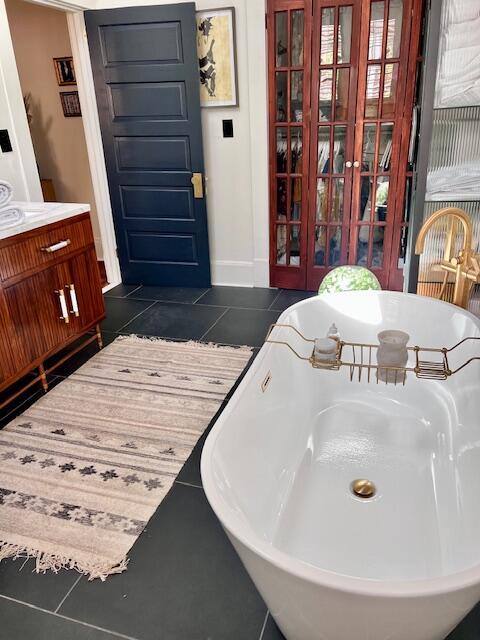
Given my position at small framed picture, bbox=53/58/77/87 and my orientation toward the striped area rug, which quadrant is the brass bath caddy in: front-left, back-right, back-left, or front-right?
front-left

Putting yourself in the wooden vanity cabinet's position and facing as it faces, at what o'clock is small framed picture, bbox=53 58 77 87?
The small framed picture is roughly at 8 o'clock from the wooden vanity cabinet.

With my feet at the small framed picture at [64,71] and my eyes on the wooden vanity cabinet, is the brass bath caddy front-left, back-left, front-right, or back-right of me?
front-left

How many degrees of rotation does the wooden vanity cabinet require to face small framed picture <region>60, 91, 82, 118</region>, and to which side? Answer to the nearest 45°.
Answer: approximately 135° to its left

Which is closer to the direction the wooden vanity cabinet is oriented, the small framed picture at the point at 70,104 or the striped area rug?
the striped area rug

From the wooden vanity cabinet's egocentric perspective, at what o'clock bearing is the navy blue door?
The navy blue door is roughly at 9 o'clock from the wooden vanity cabinet.

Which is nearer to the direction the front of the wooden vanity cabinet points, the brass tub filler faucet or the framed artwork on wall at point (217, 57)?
the brass tub filler faucet

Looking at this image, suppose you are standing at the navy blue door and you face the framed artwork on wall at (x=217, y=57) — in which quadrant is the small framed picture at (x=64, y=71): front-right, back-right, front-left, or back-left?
back-left

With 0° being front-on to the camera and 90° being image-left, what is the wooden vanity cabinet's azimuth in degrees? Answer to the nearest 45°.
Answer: approximately 315°

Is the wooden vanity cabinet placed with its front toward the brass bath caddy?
yes

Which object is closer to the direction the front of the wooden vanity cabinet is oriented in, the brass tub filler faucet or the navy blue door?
the brass tub filler faucet

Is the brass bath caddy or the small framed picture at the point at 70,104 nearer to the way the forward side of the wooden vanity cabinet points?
the brass bath caddy

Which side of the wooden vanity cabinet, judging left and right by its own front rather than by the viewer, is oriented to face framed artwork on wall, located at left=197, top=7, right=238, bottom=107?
left

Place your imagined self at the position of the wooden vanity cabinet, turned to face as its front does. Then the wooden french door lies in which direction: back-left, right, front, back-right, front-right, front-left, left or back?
front-left

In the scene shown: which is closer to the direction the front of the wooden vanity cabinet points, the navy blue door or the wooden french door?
the wooden french door
